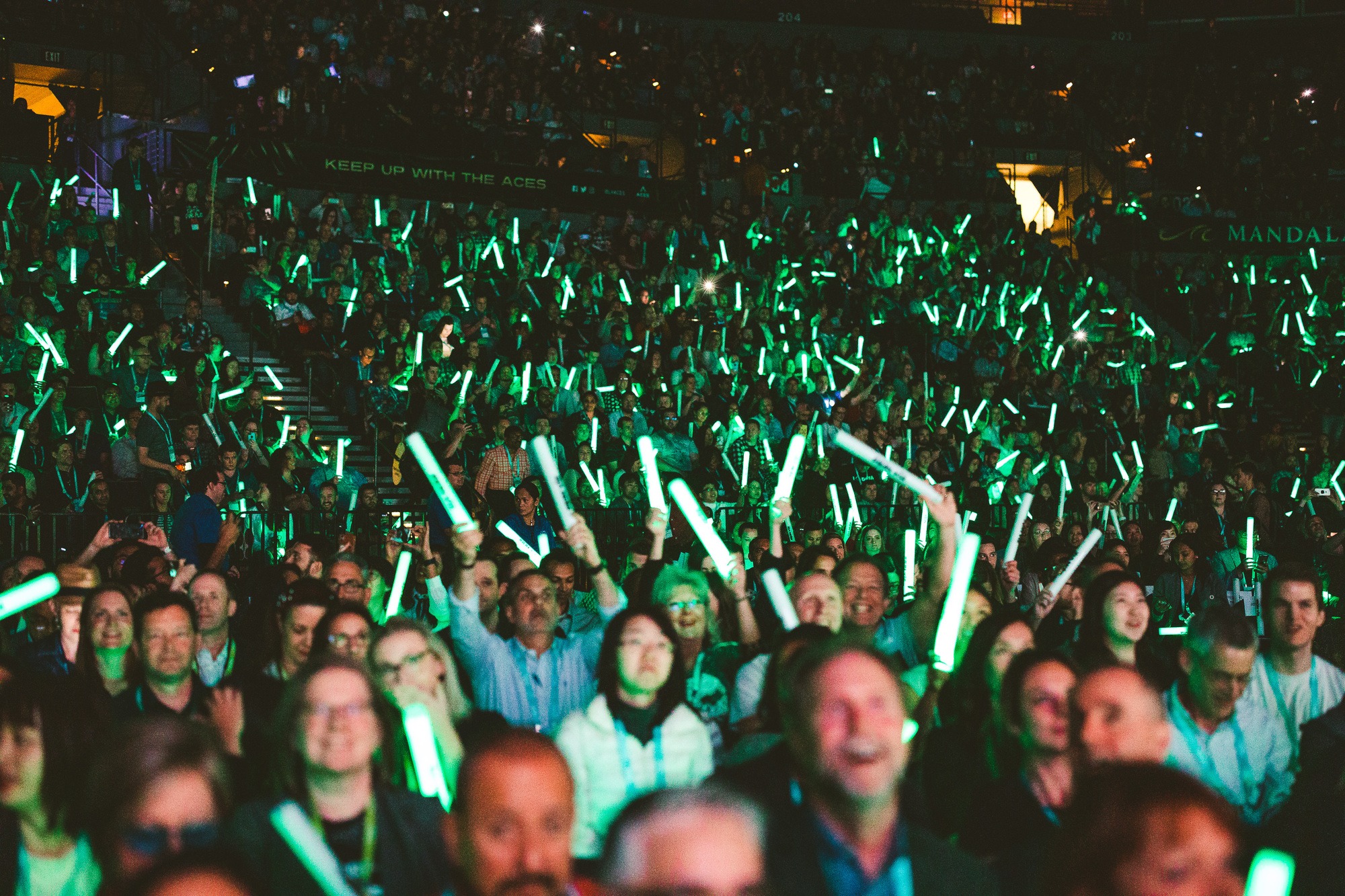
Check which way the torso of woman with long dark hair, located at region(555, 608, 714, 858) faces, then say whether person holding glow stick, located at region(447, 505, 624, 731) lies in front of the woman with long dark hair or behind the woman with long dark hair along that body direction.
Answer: behind

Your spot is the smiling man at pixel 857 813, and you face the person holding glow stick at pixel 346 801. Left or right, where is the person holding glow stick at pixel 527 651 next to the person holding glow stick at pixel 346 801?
right

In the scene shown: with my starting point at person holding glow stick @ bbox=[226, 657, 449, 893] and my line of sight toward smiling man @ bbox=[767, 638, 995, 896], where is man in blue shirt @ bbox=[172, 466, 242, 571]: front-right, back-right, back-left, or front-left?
back-left

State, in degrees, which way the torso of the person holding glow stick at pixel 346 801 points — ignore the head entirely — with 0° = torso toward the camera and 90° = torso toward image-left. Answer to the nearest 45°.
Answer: approximately 0°
